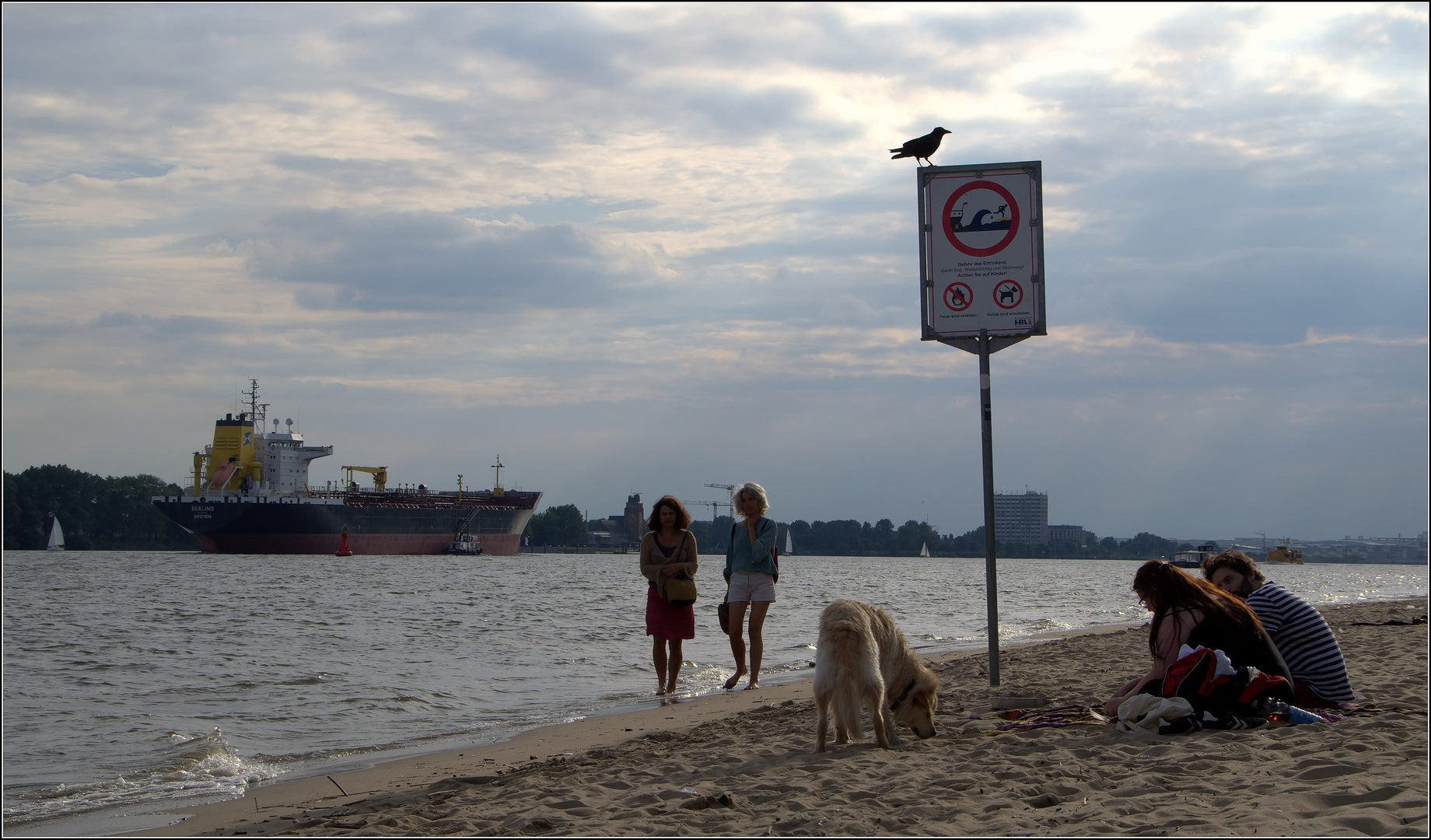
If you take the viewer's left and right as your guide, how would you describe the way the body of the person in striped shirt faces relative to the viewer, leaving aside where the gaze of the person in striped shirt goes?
facing to the left of the viewer

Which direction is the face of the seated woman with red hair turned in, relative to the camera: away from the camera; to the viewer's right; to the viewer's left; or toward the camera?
to the viewer's left

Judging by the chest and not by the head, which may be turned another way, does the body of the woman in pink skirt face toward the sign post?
no

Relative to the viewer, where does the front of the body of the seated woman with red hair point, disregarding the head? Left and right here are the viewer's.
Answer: facing to the left of the viewer

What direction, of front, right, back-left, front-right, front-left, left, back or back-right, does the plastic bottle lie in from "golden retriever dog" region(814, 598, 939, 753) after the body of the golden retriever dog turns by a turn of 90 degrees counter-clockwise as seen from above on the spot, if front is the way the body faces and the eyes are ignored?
back-right

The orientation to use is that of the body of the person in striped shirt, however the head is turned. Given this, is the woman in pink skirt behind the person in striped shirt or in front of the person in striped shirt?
in front

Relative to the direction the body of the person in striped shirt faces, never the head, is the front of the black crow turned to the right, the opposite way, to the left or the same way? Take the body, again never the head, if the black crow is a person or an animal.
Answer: the opposite way

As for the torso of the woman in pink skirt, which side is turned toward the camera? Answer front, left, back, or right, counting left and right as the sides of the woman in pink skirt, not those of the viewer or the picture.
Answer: front

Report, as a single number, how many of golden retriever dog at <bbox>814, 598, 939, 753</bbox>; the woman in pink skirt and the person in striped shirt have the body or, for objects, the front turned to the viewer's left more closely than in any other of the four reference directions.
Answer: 1

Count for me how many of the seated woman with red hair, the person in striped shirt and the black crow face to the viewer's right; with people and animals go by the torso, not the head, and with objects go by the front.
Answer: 1

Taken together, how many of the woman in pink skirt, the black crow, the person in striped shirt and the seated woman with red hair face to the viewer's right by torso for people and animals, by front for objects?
1

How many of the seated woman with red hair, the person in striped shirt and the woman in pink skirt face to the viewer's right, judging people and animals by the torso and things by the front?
0

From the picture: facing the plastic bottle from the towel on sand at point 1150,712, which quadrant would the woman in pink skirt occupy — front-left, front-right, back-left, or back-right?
back-left

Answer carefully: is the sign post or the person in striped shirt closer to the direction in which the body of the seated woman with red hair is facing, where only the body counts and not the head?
the sign post

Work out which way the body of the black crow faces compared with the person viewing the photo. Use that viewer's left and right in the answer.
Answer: facing to the right of the viewer
